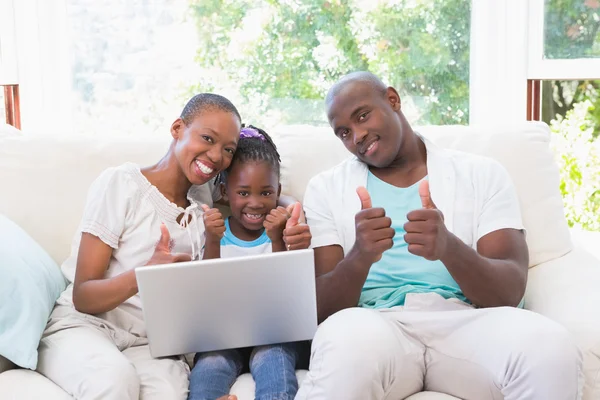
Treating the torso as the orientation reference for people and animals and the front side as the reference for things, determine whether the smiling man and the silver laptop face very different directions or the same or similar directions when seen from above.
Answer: very different directions

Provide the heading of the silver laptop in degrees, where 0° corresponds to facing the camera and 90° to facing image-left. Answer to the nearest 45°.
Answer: approximately 180°

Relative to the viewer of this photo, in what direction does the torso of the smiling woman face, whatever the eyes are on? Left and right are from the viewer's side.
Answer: facing the viewer and to the right of the viewer

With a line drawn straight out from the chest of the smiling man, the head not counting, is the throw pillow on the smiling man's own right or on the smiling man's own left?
on the smiling man's own right

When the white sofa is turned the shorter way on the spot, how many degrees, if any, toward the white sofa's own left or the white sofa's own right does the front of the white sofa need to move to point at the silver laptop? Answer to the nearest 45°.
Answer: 0° — it already faces it

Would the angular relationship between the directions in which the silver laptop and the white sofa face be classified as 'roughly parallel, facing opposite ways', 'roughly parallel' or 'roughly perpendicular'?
roughly parallel, facing opposite ways

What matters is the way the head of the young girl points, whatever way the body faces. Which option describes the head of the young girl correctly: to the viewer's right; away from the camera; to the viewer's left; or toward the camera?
toward the camera

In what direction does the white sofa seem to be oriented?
toward the camera

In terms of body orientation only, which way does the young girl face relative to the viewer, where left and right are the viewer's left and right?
facing the viewer
